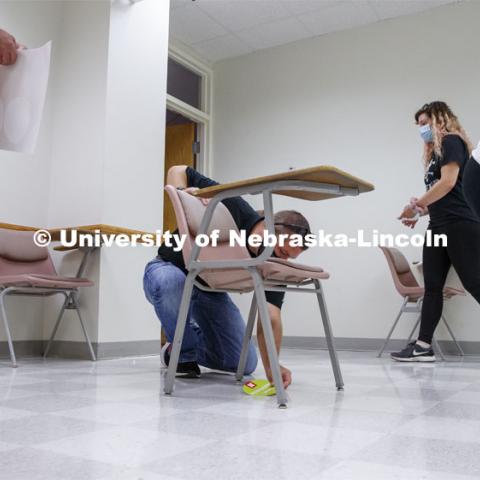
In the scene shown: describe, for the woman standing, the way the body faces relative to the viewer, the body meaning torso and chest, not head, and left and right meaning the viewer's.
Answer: facing to the left of the viewer

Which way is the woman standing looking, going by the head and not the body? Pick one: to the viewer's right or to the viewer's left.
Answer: to the viewer's left

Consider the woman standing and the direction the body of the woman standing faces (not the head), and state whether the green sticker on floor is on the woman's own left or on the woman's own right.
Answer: on the woman's own left

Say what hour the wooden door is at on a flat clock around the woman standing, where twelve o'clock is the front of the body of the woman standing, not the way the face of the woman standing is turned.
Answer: The wooden door is roughly at 1 o'clock from the woman standing.
